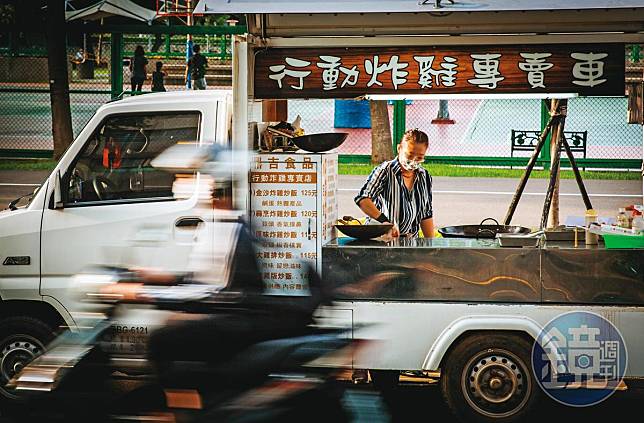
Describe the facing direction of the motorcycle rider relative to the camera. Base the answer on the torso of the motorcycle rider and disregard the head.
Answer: to the viewer's left

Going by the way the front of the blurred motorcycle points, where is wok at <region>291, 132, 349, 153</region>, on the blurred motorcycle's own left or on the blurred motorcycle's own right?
on the blurred motorcycle's own right

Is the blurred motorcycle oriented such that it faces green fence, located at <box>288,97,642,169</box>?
no

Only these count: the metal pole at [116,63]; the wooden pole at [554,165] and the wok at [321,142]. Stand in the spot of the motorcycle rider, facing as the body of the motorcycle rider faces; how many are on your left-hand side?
0

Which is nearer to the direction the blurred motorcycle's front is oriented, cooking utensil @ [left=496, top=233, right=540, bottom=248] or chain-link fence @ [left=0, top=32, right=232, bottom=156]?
the chain-link fence

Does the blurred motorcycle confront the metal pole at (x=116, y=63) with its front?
no

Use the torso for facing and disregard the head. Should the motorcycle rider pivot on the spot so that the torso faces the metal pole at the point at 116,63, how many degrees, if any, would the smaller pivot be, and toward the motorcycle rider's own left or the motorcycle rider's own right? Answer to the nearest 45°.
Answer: approximately 90° to the motorcycle rider's own right

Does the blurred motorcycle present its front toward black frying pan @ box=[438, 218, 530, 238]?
no

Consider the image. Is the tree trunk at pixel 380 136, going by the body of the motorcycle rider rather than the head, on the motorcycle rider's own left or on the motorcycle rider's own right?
on the motorcycle rider's own right

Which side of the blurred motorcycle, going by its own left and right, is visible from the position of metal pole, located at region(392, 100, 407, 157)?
right

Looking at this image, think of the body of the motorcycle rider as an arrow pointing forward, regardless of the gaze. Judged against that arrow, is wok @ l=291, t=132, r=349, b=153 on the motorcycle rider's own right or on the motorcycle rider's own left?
on the motorcycle rider's own right

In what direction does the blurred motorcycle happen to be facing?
to the viewer's left

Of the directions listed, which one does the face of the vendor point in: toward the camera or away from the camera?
toward the camera
